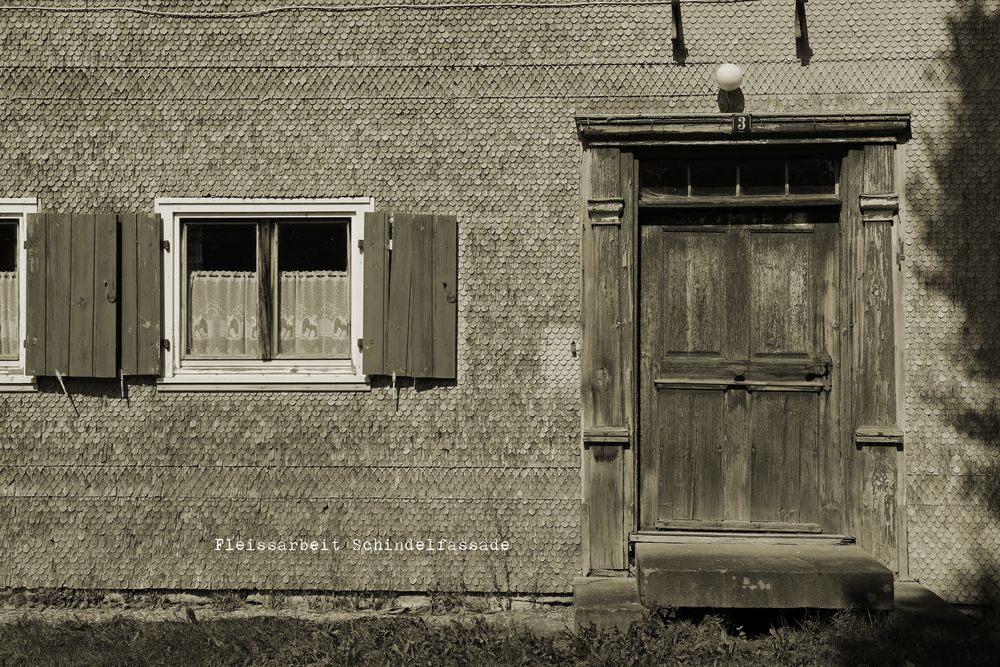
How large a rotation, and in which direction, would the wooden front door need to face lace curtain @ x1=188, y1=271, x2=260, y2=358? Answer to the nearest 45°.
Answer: approximately 90° to its right

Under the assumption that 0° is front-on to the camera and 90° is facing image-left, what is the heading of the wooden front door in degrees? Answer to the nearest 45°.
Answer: approximately 0°

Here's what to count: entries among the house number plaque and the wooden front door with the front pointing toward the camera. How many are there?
2

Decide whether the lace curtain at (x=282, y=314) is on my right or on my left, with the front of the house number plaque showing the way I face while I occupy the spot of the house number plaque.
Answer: on my right
